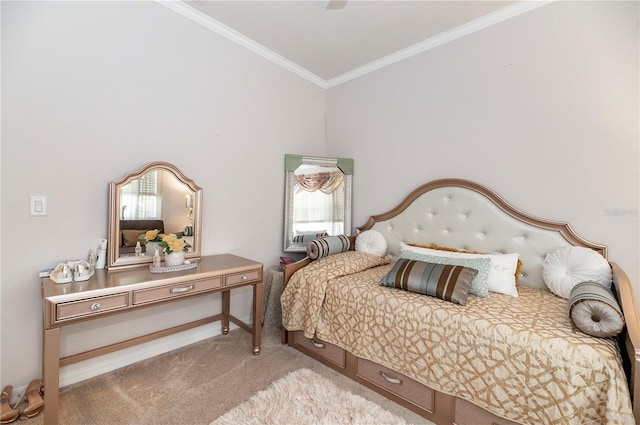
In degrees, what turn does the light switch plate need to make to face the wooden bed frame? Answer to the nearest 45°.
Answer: approximately 45° to its left

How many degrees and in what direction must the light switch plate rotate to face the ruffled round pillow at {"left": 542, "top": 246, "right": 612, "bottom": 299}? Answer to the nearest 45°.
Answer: approximately 45° to its left

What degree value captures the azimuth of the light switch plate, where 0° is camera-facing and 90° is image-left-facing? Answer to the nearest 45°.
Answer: approximately 0°

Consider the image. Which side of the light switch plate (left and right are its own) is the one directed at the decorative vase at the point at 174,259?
left

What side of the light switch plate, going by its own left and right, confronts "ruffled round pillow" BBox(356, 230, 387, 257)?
left

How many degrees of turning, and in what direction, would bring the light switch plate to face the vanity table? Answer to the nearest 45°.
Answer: approximately 45° to its left

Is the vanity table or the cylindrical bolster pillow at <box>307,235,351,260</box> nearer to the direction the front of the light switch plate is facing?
the vanity table
